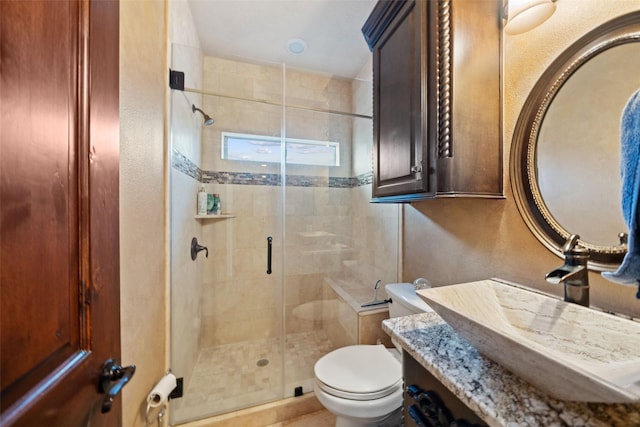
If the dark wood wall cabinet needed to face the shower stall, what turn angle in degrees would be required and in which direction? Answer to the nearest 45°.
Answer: approximately 90° to its right

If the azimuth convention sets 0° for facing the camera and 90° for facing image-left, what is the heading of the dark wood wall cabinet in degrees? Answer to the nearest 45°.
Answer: approximately 45°

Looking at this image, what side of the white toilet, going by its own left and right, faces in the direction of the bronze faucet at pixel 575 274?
left

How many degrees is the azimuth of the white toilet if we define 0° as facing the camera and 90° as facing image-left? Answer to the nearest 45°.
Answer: approximately 45°

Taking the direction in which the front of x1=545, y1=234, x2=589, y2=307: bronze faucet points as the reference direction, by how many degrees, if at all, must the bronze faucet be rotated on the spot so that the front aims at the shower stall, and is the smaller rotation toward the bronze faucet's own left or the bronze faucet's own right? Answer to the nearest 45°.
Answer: approximately 45° to the bronze faucet's own right

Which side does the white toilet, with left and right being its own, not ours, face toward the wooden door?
front

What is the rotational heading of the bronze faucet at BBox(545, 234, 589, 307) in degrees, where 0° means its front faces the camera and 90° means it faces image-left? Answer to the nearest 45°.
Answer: approximately 45°
